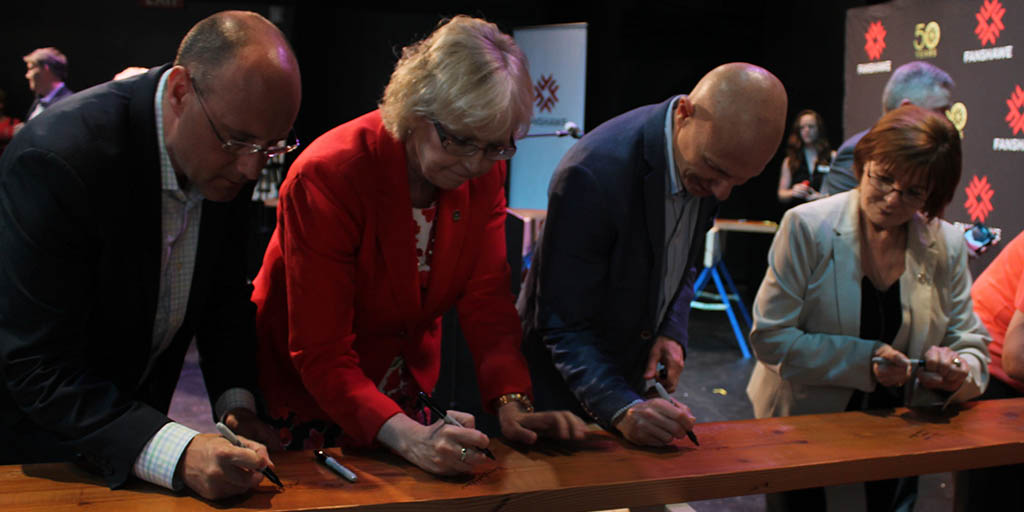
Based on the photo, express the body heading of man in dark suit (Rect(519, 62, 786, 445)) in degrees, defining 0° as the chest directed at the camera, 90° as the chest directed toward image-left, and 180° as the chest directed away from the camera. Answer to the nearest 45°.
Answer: approximately 315°

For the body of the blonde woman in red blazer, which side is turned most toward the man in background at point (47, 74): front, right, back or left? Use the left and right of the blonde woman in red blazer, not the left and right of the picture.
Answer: back

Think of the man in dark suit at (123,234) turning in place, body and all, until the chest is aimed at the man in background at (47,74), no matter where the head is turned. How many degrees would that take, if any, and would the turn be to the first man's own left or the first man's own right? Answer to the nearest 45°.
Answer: approximately 135° to the first man's own left

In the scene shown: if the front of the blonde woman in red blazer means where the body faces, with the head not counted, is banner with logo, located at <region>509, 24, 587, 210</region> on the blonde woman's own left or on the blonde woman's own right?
on the blonde woman's own left

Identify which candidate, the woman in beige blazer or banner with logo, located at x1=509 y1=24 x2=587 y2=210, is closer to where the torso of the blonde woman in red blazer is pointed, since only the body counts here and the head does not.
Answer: the woman in beige blazer

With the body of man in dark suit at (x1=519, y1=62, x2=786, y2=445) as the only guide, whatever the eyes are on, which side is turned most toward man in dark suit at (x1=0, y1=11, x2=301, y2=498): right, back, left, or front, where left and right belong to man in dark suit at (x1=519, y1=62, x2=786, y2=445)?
right

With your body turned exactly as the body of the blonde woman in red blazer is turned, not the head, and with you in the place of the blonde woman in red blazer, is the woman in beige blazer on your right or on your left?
on your left

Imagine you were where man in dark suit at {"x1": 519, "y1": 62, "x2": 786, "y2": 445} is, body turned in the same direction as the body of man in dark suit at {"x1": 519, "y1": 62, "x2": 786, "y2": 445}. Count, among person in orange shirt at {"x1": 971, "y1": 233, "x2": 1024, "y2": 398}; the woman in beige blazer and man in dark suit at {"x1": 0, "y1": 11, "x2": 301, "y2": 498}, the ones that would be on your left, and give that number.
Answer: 2

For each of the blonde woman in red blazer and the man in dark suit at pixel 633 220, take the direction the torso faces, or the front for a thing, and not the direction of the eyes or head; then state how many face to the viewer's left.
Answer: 0

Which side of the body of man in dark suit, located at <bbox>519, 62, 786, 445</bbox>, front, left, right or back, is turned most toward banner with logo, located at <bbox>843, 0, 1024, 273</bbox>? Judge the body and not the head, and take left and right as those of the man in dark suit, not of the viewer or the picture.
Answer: left

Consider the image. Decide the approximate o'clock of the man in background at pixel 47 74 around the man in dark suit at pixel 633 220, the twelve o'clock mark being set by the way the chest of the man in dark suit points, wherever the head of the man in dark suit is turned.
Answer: The man in background is roughly at 6 o'clock from the man in dark suit.

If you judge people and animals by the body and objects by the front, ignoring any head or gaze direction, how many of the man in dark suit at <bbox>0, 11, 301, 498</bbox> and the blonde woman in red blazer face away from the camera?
0

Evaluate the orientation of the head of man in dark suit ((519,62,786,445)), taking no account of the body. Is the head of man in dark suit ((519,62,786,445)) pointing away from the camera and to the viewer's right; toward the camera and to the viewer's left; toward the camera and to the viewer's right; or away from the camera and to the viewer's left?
toward the camera and to the viewer's right

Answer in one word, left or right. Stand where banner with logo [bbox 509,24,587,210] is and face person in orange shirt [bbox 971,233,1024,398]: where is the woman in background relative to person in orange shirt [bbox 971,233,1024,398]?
left

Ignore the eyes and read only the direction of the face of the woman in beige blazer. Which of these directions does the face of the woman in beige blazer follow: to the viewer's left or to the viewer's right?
to the viewer's left
